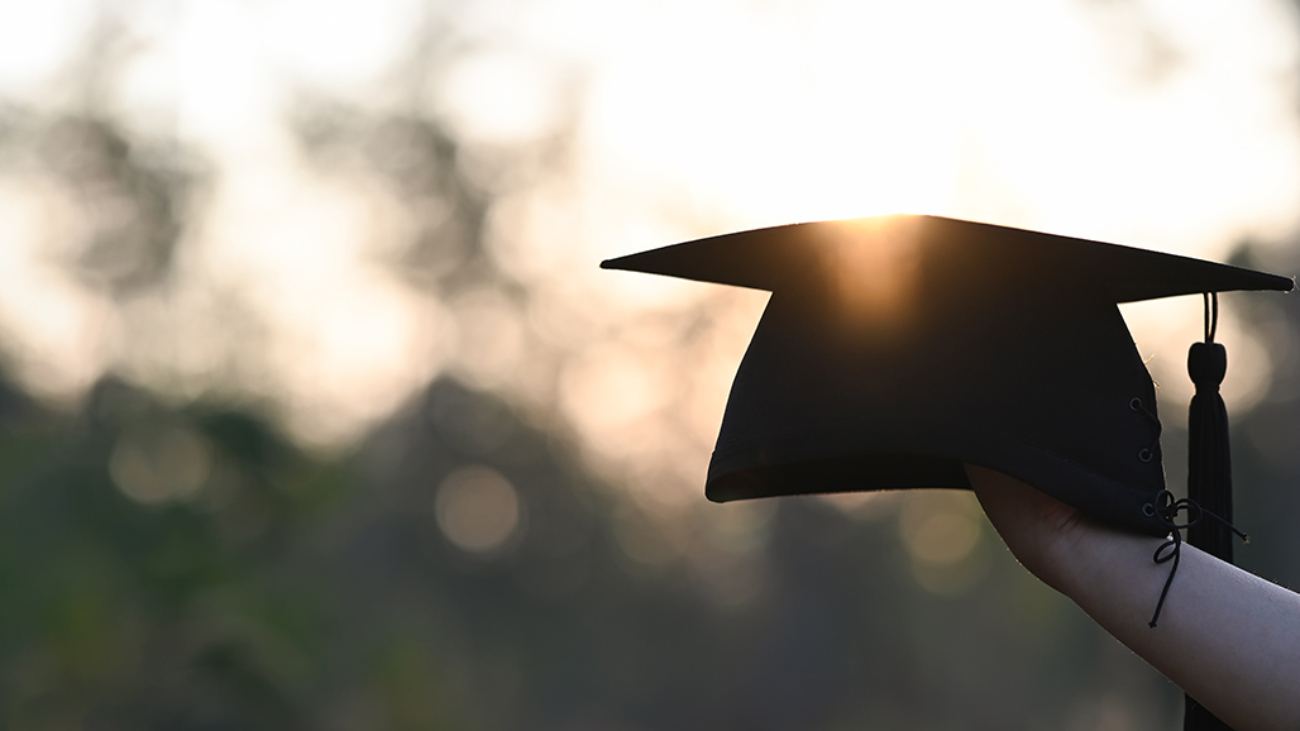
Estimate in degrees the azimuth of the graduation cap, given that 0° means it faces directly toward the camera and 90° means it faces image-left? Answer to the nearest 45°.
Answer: approximately 90°
